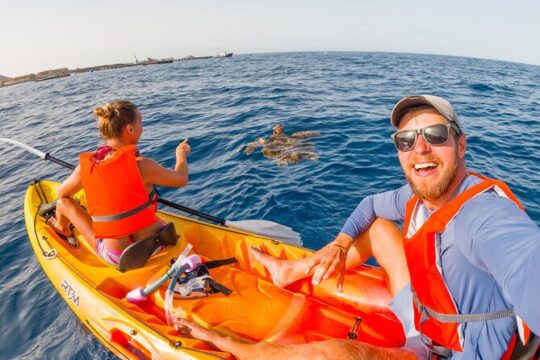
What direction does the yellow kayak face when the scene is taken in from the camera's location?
facing away from the viewer and to the left of the viewer

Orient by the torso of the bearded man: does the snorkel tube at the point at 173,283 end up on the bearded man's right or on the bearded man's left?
on the bearded man's right

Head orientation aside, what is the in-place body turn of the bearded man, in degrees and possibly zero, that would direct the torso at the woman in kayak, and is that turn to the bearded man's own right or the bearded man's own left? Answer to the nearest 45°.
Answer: approximately 45° to the bearded man's own right

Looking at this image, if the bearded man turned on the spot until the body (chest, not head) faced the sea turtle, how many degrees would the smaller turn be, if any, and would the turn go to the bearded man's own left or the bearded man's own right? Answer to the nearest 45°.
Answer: approximately 135° to the bearded man's own right

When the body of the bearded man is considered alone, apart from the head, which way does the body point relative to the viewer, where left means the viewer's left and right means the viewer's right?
facing the viewer and to the left of the viewer

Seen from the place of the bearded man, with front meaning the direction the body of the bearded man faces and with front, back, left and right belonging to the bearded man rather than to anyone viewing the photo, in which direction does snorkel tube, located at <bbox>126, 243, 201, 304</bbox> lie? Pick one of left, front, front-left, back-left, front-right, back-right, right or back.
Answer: front-right

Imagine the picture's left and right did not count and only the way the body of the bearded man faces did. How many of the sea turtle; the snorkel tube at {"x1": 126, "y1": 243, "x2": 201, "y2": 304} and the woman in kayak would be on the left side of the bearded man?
0
